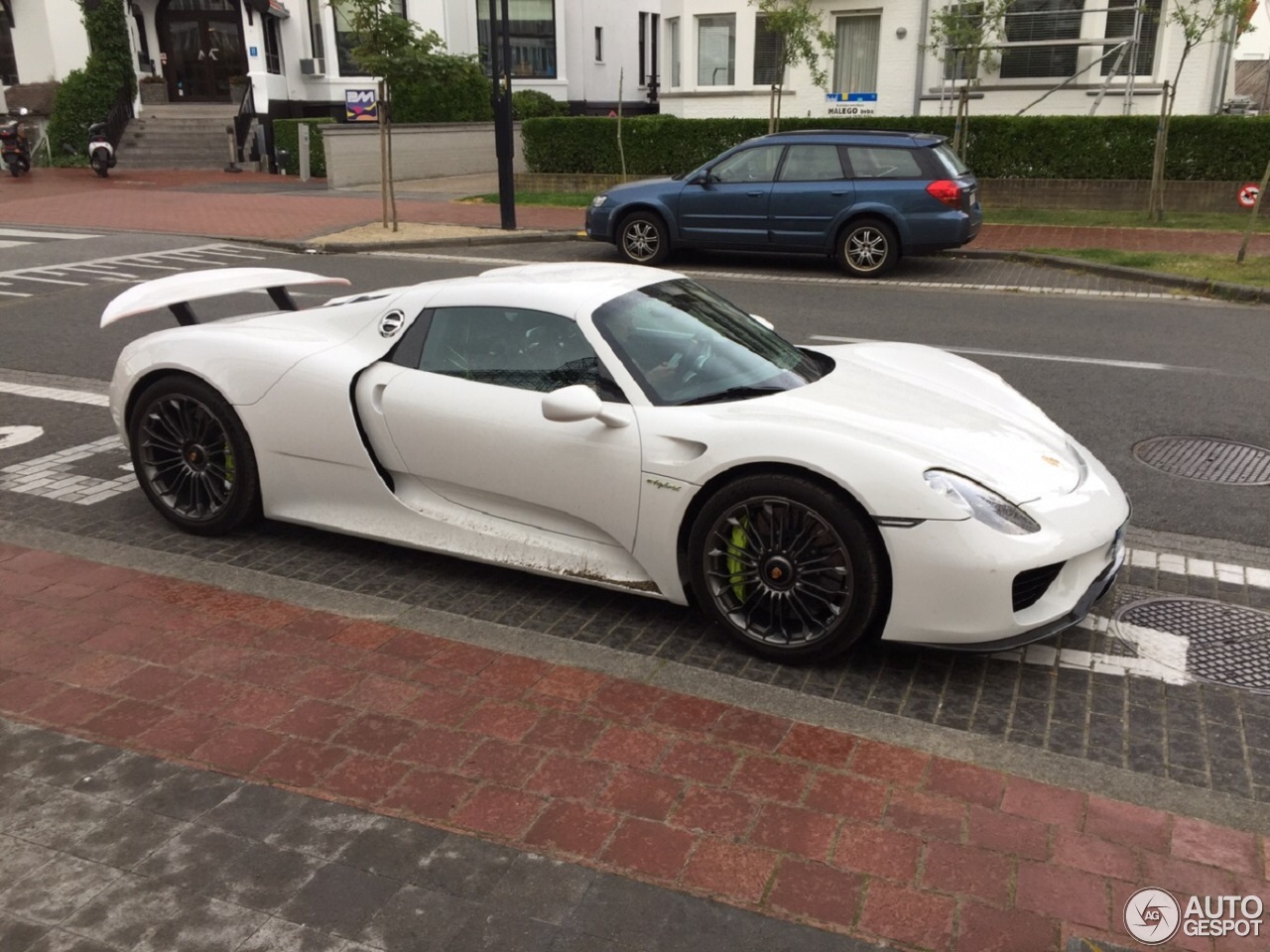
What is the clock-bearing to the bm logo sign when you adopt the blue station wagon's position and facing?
The bm logo sign is roughly at 2 o'clock from the blue station wagon.

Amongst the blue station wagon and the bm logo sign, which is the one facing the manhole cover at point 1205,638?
the bm logo sign

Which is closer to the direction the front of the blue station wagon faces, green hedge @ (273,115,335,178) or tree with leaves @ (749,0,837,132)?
the green hedge

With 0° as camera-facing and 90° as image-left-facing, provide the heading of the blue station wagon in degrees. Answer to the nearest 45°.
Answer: approximately 90°

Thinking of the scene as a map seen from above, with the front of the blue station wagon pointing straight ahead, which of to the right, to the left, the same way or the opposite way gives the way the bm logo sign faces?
to the left

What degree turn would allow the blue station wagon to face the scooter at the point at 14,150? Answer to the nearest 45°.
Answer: approximately 45° to its right

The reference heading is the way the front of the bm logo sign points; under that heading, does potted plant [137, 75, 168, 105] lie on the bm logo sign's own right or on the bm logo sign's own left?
on the bm logo sign's own right

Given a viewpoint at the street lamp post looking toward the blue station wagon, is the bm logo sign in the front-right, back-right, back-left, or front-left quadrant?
back-left

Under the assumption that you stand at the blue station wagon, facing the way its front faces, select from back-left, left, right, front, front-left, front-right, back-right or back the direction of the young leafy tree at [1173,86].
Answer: back-right

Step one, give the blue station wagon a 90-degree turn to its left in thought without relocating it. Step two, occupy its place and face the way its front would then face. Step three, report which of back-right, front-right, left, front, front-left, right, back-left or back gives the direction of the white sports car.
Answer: front

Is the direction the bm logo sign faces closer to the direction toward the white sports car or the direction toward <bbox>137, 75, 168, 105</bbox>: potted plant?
the white sports car

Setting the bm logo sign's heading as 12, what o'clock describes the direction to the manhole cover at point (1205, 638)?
The manhole cover is roughly at 12 o'clock from the bm logo sign.

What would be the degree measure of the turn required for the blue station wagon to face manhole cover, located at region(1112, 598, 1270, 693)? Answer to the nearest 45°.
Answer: approximately 90° to its left

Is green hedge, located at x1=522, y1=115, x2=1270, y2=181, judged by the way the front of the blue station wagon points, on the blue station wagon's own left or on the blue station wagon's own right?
on the blue station wagon's own right

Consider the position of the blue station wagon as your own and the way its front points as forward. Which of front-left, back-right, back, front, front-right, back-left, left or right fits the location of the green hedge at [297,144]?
front-right

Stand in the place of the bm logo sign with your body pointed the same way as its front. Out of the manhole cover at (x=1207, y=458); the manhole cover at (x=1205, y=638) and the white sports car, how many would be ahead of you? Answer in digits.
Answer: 3

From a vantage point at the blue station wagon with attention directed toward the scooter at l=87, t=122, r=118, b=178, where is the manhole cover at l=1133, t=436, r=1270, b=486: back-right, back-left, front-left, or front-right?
back-left
